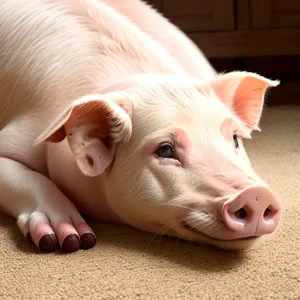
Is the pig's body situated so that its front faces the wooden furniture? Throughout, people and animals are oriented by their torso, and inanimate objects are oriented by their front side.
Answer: no

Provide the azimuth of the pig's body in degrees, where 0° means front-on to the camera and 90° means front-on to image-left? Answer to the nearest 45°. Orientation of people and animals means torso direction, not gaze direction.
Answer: approximately 315°
